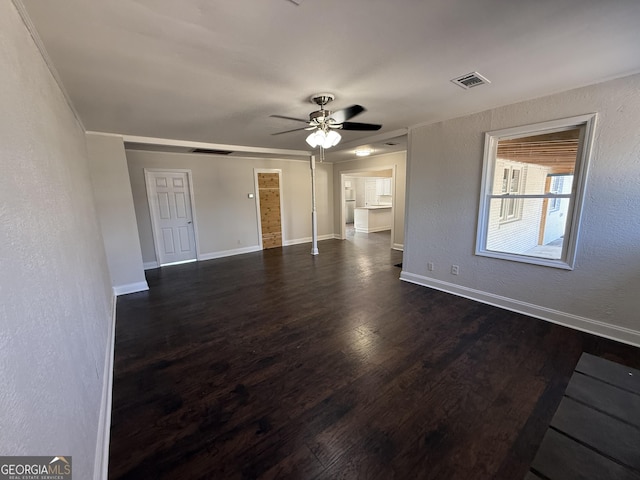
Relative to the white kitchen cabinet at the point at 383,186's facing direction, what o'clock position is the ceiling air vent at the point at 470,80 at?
The ceiling air vent is roughly at 12 o'clock from the white kitchen cabinet.

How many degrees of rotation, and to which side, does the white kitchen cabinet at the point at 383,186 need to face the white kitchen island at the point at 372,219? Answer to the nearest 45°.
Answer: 0° — it already faces it

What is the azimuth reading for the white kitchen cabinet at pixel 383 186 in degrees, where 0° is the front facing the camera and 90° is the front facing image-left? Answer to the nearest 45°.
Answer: approximately 0°

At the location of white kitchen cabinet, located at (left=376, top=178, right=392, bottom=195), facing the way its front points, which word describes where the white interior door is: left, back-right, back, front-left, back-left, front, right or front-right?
front-right

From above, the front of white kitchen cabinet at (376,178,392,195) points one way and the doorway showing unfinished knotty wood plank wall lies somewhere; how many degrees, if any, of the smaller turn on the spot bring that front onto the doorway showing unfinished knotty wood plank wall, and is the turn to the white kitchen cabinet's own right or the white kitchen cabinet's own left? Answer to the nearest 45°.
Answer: approximately 45° to the white kitchen cabinet's own right

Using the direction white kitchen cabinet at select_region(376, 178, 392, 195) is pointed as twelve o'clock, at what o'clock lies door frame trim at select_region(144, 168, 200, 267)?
The door frame trim is roughly at 1 o'clock from the white kitchen cabinet.
